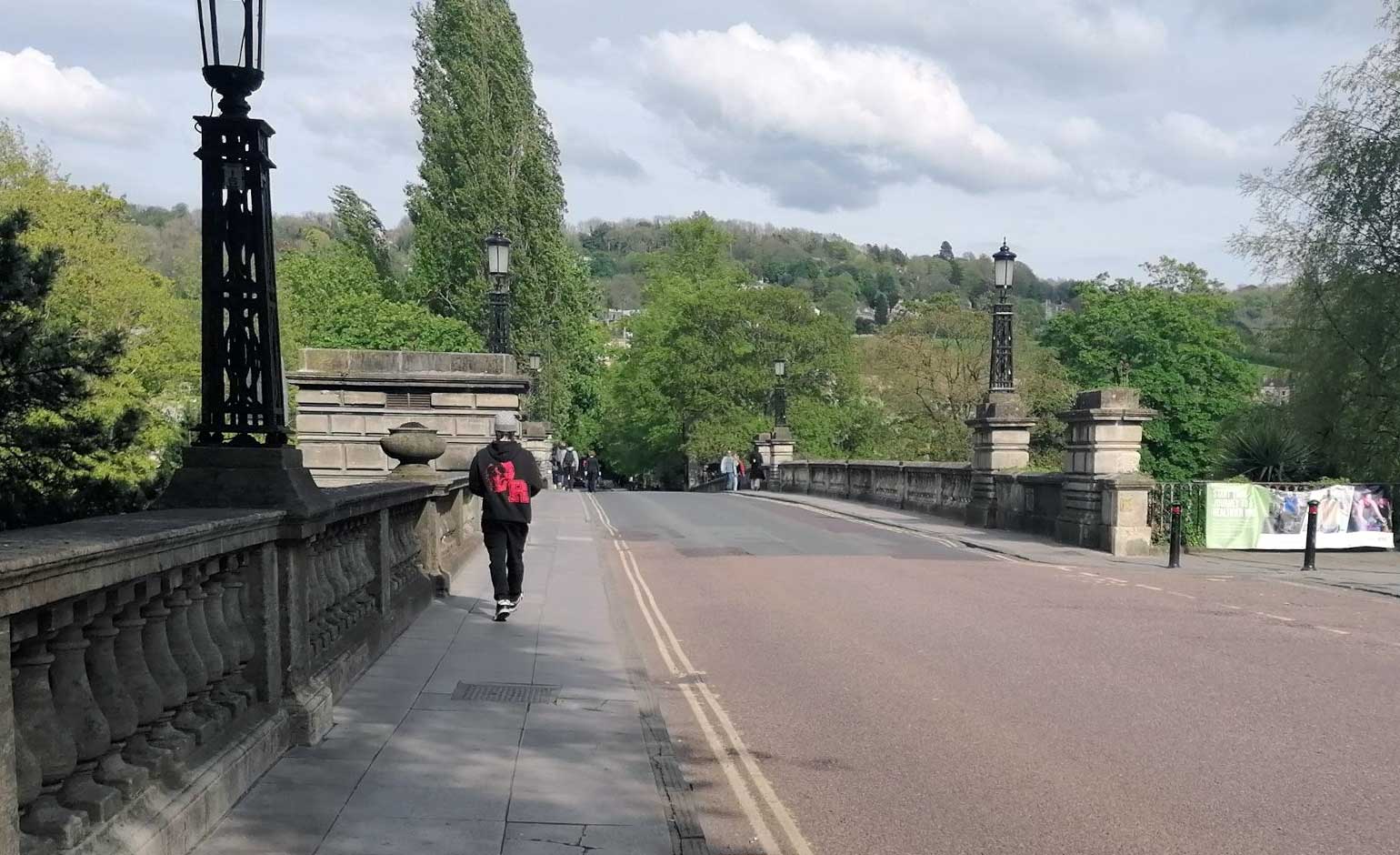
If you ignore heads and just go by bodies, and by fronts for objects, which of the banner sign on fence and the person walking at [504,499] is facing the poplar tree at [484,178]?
the person walking

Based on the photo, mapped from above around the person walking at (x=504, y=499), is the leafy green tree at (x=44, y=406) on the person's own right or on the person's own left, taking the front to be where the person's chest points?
on the person's own left

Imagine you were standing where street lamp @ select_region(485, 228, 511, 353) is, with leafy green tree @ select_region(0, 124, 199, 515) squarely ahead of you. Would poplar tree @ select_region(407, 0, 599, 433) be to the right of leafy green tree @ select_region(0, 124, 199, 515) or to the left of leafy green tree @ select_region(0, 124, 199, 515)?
right

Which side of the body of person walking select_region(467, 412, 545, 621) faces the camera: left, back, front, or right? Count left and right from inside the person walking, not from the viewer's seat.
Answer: back

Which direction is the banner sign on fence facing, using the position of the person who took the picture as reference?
facing the viewer

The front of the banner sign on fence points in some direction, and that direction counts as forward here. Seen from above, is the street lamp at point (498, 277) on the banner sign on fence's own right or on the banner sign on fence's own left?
on the banner sign on fence's own right

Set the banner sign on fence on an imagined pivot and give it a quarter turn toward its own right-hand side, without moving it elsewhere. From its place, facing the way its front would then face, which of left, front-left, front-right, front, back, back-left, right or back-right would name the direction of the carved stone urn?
front-left

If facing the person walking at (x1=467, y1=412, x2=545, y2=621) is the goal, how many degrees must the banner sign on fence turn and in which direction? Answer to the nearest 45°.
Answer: approximately 45° to its right

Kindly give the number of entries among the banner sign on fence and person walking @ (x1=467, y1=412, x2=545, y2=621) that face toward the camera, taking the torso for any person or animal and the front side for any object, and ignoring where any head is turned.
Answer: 1

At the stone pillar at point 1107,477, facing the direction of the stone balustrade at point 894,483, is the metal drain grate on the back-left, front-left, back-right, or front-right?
back-left

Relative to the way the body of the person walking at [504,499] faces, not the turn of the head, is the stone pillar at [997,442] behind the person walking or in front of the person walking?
in front

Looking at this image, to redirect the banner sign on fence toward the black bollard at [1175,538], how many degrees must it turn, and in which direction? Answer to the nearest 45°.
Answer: approximately 45° to its right

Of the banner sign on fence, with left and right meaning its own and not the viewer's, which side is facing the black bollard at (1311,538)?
front

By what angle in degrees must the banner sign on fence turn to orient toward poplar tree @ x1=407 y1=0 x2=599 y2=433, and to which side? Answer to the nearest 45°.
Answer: approximately 135° to its right

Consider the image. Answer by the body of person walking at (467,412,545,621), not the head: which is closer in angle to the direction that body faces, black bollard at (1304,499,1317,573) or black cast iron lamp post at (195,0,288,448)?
the black bollard

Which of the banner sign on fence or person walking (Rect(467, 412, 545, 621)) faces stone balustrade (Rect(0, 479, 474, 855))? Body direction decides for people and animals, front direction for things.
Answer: the banner sign on fence

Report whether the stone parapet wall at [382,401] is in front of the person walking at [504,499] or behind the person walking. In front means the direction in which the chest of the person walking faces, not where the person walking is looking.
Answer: in front

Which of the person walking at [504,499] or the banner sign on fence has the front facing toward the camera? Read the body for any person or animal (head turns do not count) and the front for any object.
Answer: the banner sign on fence
